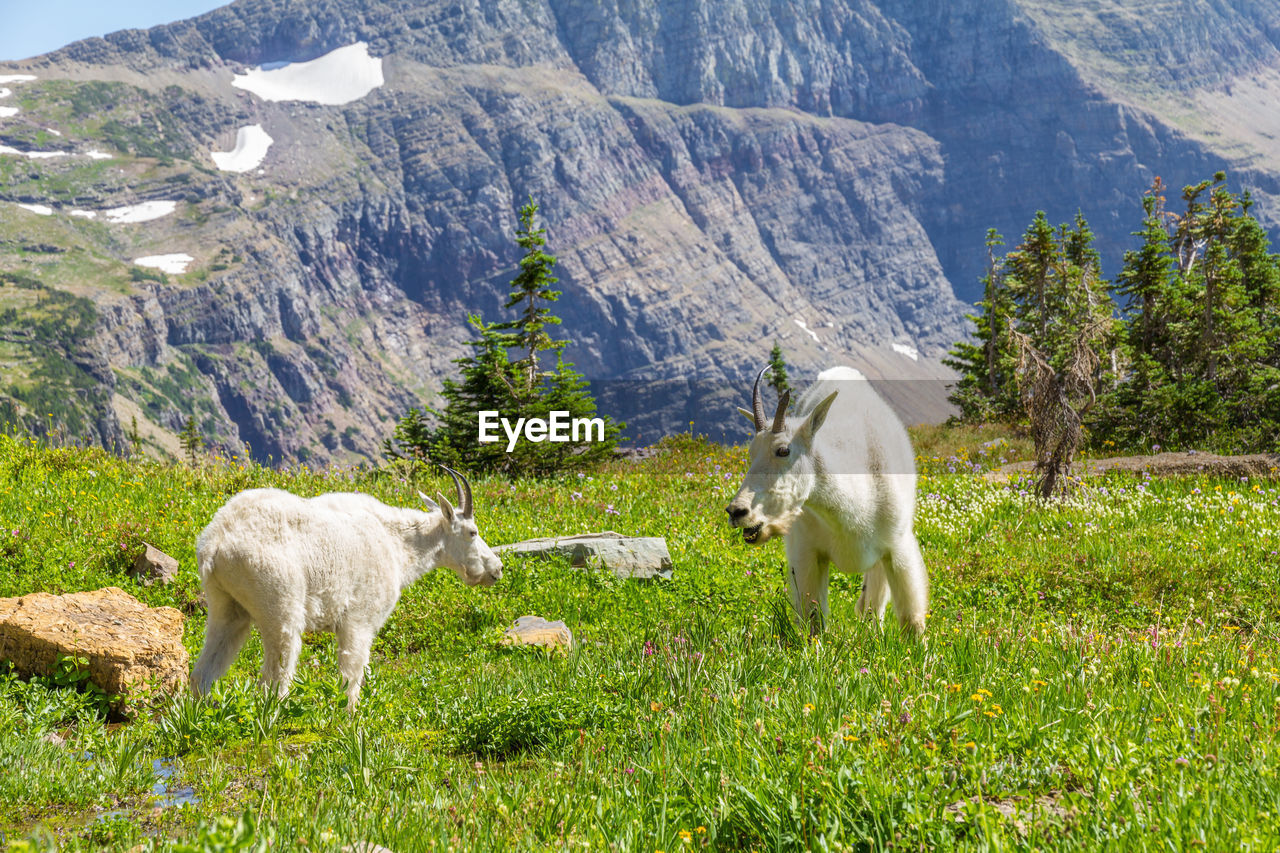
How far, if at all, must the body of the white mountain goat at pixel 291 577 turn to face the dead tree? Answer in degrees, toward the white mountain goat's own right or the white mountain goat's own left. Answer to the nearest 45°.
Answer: approximately 45° to the white mountain goat's own left

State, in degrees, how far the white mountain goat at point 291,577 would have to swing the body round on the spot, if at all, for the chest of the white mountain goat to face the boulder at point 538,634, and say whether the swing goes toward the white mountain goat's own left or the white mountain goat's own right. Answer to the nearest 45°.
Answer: approximately 45° to the white mountain goat's own left

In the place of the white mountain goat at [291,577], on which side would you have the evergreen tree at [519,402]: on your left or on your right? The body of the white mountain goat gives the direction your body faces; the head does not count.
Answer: on your left

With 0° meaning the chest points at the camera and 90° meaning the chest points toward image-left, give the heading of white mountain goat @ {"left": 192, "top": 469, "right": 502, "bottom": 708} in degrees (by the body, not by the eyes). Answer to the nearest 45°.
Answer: approximately 270°

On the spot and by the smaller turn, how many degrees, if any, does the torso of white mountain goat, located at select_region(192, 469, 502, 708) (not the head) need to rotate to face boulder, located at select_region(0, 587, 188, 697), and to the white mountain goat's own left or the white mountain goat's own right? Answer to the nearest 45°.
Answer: approximately 180°

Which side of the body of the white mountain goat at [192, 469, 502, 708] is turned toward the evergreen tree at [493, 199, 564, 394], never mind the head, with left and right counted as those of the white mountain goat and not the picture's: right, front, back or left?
left

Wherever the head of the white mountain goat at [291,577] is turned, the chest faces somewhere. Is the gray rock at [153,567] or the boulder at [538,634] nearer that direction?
the boulder

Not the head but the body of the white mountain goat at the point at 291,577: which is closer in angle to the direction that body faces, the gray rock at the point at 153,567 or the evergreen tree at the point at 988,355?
the evergreen tree

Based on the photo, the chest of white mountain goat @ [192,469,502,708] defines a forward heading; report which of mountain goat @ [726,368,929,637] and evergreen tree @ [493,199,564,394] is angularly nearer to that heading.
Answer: the mountain goat
